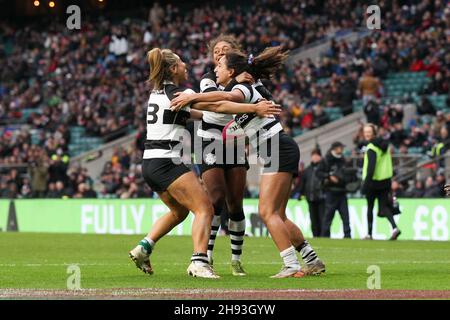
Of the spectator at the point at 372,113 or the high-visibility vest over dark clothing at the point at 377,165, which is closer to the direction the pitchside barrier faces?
the high-visibility vest over dark clothing

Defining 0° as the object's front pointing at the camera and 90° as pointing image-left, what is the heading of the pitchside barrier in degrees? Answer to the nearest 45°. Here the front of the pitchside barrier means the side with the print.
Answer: approximately 0°

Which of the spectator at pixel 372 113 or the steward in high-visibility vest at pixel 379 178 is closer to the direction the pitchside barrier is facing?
the steward in high-visibility vest

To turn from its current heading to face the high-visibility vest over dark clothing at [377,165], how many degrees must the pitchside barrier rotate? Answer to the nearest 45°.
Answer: approximately 45° to its left

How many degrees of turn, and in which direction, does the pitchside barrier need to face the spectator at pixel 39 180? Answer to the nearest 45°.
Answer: approximately 135° to its right

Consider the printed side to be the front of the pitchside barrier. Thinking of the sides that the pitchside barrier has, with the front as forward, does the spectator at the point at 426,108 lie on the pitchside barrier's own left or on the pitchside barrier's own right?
on the pitchside barrier's own left

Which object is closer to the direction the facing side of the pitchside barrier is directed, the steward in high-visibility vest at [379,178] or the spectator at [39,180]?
the steward in high-visibility vest
